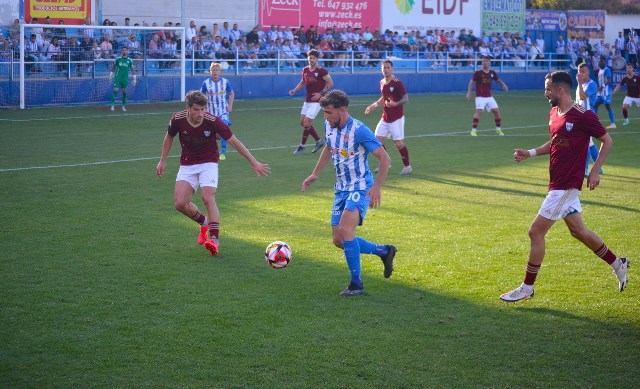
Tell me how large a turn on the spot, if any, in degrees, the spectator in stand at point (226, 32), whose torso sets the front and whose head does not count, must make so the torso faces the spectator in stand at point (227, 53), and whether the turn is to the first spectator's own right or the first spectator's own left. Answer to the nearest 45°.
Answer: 0° — they already face them

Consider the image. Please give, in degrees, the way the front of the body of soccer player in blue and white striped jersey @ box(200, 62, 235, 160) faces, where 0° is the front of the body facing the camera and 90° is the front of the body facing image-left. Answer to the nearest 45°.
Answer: approximately 0°

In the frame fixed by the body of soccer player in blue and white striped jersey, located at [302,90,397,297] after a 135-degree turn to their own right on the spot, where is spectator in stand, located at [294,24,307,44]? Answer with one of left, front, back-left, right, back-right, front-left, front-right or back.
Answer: front

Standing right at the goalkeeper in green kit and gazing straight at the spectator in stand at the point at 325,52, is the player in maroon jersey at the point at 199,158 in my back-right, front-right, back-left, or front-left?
back-right

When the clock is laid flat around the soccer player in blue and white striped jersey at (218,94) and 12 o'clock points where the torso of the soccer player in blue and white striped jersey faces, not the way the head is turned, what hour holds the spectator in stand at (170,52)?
The spectator in stand is roughly at 6 o'clock from the soccer player in blue and white striped jersey.

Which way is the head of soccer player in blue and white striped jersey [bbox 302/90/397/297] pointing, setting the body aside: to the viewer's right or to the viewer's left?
to the viewer's left

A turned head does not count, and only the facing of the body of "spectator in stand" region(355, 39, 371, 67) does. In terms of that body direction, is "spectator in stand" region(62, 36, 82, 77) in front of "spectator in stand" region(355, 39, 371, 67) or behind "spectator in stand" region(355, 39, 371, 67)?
in front

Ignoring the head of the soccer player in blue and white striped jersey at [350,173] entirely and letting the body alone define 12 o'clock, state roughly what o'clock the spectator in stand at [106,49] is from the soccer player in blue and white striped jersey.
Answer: The spectator in stand is roughly at 4 o'clock from the soccer player in blue and white striped jersey.

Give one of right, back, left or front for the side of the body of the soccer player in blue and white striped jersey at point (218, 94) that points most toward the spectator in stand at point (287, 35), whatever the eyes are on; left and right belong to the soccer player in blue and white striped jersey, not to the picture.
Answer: back
